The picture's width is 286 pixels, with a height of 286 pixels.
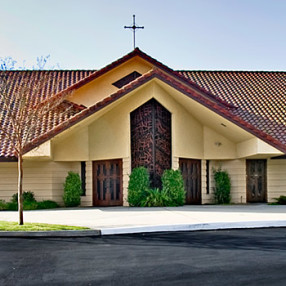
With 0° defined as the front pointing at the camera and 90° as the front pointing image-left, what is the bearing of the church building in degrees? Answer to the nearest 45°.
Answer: approximately 0°

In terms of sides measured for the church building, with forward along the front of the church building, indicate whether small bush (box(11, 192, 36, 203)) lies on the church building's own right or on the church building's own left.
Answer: on the church building's own right

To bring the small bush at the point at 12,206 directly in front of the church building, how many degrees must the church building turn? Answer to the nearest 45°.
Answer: approximately 90° to its right

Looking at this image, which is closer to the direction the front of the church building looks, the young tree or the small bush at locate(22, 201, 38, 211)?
the young tree

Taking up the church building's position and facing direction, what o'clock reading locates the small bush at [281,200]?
The small bush is roughly at 9 o'clock from the church building.

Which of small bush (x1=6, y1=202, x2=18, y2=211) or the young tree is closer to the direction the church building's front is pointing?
the young tree
